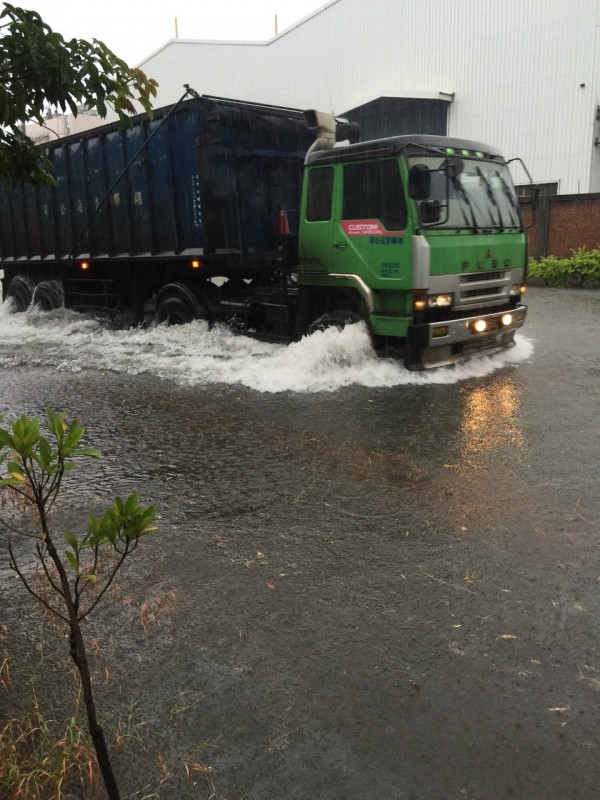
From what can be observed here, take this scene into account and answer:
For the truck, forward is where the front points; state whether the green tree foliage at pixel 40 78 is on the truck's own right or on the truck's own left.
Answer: on the truck's own right

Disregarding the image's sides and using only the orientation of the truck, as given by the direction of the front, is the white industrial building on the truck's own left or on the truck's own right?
on the truck's own left

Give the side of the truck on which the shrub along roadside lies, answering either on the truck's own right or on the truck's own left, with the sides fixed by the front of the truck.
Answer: on the truck's own left

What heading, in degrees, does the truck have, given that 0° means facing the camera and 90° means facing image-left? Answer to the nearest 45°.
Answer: approximately 315°
